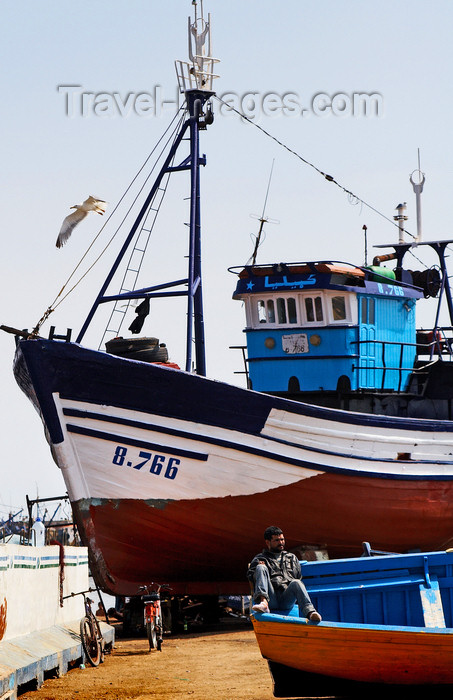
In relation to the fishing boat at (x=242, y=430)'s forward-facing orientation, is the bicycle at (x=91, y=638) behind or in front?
in front

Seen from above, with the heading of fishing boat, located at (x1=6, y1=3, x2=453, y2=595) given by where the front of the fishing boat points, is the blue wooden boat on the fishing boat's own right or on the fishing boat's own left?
on the fishing boat's own left

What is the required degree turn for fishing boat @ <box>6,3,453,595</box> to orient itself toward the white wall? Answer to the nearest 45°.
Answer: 0° — it already faces it

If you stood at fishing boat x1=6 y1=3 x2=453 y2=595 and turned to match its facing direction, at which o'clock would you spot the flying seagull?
The flying seagull is roughly at 12 o'clock from the fishing boat.

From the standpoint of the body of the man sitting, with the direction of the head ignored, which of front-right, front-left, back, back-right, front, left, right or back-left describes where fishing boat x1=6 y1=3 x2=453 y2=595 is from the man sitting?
back

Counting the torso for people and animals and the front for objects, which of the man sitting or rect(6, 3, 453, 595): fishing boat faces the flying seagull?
the fishing boat

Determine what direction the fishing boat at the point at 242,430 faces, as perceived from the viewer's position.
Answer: facing the viewer and to the left of the viewer

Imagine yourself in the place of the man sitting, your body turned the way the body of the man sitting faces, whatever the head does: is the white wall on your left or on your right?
on your right

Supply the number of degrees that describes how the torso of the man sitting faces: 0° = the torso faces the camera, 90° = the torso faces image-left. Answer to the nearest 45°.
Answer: approximately 0°

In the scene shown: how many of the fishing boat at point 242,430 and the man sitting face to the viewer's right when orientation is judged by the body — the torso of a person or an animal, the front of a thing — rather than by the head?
0
